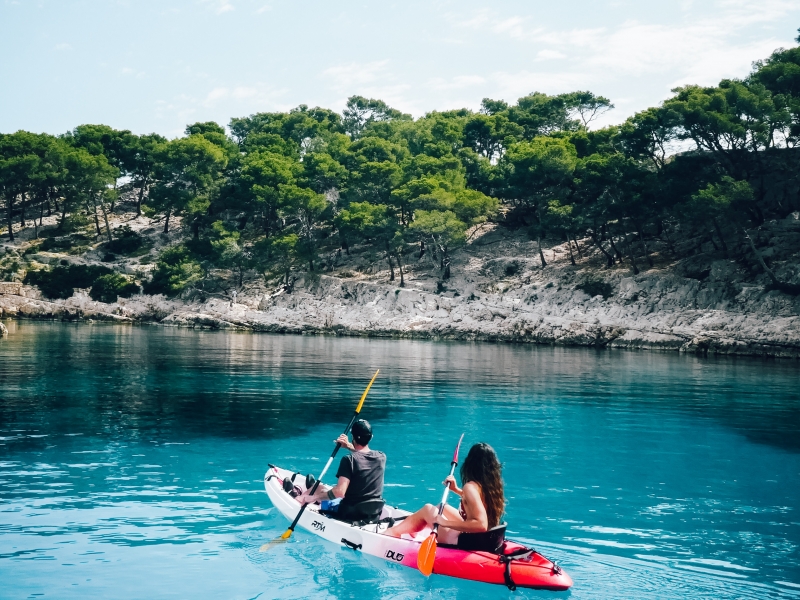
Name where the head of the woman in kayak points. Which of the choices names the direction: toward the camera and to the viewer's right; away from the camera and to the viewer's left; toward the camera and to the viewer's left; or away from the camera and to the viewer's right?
away from the camera and to the viewer's left

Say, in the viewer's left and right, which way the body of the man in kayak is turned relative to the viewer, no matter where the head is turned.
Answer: facing away from the viewer and to the left of the viewer

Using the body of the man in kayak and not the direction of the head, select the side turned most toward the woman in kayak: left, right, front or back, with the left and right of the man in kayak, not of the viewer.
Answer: back

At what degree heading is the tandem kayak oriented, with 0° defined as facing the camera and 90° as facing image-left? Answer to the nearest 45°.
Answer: approximately 135°
